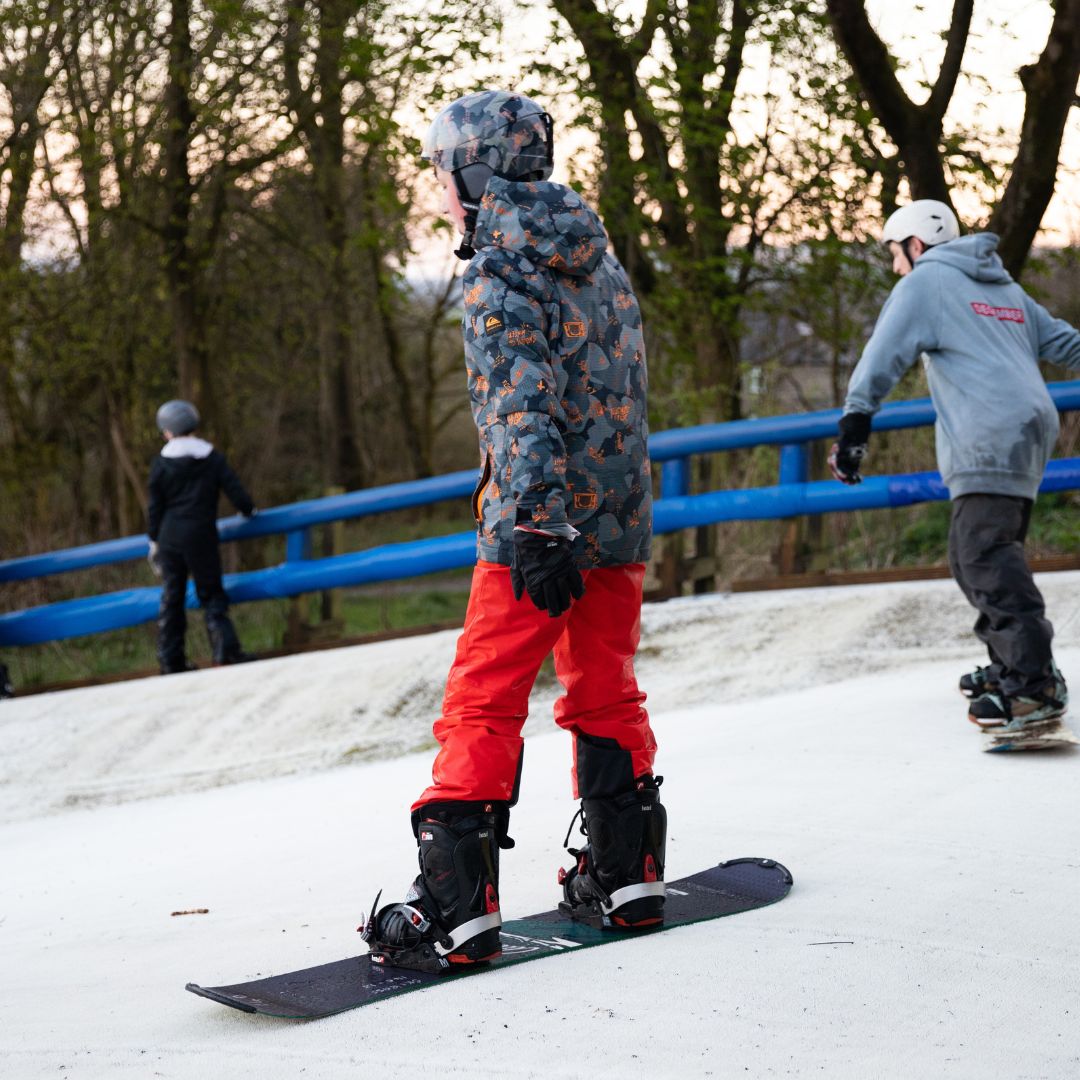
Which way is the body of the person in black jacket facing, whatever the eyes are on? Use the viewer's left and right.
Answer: facing away from the viewer

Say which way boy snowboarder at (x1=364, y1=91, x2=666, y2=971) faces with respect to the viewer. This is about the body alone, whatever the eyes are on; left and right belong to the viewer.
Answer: facing away from the viewer and to the left of the viewer

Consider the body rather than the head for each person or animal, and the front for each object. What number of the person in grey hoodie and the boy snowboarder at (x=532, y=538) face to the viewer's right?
0

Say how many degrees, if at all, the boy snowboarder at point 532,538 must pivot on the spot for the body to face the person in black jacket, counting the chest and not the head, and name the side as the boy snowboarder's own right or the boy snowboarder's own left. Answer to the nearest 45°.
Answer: approximately 45° to the boy snowboarder's own right

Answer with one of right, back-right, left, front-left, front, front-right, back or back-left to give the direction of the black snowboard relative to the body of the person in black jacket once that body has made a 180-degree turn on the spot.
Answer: front

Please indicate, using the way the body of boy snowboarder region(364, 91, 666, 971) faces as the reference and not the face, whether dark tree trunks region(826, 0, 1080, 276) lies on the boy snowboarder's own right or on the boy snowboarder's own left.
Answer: on the boy snowboarder's own right

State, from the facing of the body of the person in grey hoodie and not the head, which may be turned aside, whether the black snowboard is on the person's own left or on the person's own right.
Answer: on the person's own left

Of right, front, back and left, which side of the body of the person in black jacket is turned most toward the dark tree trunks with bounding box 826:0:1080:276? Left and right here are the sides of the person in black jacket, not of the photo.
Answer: right
